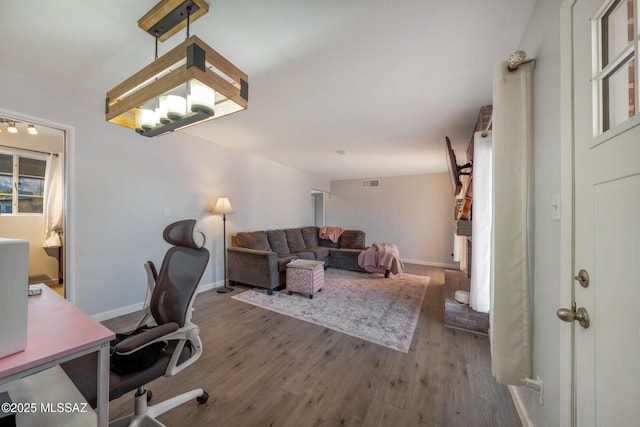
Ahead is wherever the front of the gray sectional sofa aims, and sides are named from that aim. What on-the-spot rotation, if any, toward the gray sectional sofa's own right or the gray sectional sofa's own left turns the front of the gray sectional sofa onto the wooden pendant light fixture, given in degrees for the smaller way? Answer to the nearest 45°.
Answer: approximately 45° to the gray sectional sofa's own right

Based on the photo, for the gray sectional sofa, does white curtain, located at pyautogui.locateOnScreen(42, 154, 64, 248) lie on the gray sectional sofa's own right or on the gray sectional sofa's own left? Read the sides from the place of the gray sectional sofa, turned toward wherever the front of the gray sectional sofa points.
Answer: on the gray sectional sofa's own right

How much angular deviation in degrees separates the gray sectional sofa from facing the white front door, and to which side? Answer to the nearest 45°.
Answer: approximately 45° to its right

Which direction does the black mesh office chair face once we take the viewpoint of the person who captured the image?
facing the viewer and to the left of the viewer

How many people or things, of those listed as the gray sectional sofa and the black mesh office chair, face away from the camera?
0

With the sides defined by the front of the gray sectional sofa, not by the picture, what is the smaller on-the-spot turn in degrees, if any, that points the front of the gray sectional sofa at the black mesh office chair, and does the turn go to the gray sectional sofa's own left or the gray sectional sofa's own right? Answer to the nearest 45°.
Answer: approximately 45° to the gray sectional sofa's own right

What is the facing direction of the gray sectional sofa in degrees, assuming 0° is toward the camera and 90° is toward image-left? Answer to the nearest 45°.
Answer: approximately 315°
